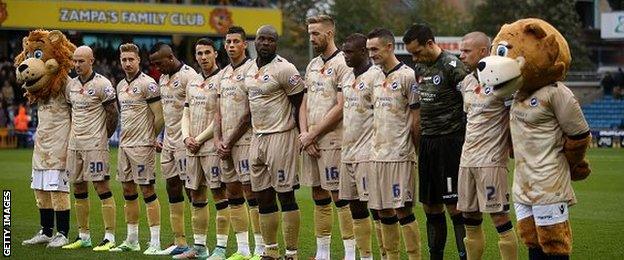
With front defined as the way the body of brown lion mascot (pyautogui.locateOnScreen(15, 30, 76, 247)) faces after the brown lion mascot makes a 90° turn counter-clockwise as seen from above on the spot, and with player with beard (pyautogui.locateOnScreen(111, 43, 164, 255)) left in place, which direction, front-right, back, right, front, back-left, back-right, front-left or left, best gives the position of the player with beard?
front

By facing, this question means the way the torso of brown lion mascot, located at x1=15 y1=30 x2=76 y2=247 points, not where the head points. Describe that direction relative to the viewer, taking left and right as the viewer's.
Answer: facing the viewer and to the left of the viewer

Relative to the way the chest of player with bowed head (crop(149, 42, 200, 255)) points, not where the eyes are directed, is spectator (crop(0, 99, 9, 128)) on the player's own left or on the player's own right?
on the player's own right

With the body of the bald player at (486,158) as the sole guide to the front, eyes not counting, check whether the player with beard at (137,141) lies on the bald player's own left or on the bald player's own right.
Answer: on the bald player's own right

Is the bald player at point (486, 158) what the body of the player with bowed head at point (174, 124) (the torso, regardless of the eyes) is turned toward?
no

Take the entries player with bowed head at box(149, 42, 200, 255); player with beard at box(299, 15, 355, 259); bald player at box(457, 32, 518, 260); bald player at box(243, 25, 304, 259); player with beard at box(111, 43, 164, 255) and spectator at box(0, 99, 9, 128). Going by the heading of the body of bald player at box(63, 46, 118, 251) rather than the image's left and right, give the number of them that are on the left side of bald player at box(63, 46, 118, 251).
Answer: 5

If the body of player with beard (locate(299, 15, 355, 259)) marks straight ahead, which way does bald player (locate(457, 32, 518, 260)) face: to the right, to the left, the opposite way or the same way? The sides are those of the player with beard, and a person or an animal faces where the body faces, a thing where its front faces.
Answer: the same way

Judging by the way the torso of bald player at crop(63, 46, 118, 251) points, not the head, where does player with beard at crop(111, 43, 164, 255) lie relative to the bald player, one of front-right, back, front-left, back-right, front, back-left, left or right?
left

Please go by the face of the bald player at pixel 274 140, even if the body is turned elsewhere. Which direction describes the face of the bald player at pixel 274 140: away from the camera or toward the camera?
toward the camera

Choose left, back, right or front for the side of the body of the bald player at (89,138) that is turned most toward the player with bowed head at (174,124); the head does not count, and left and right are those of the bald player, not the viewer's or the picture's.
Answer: left

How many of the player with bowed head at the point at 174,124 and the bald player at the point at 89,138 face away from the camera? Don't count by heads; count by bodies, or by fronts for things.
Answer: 0

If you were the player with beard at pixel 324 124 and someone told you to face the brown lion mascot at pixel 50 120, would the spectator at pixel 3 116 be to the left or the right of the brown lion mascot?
right

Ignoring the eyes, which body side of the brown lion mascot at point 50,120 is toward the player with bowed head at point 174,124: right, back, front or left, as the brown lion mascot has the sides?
left

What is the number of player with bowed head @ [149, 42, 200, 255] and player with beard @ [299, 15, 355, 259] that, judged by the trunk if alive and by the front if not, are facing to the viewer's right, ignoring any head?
0

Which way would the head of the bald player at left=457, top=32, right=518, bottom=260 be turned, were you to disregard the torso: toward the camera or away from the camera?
toward the camera

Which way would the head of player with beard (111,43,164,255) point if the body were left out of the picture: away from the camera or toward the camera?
toward the camera

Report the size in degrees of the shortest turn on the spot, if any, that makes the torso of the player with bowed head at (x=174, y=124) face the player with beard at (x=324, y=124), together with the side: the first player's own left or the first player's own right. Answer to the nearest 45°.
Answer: approximately 90° to the first player's own left

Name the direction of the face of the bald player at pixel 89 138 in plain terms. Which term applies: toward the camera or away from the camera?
toward the camera

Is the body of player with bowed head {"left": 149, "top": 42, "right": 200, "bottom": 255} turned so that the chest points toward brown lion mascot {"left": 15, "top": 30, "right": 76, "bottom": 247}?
no

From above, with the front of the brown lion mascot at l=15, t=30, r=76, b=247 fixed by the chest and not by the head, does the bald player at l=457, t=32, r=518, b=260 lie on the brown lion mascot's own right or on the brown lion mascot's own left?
on the brown lion mascot's own left
